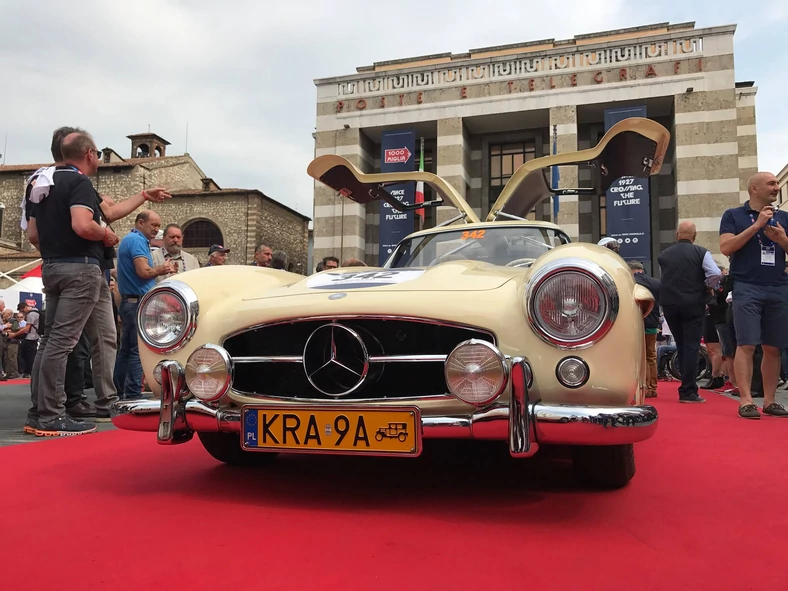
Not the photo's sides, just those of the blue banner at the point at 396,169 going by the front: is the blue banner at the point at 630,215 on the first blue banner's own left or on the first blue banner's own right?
on the first blue banner's own left

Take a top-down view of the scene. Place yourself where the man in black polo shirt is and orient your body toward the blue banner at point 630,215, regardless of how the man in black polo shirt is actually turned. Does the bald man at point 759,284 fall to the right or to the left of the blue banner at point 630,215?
right

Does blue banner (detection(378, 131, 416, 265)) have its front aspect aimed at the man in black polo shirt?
yes

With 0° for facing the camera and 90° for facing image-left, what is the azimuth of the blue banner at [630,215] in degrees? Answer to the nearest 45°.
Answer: approximately 0°

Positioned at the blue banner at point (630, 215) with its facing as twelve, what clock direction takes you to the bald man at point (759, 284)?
The bald man is roughly at 12 o'clock from the blue banner.

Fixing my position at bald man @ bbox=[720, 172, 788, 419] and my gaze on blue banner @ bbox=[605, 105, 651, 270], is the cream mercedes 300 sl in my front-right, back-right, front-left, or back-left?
back-left

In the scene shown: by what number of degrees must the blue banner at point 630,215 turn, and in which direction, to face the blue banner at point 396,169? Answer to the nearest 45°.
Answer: approximately 90° to its right

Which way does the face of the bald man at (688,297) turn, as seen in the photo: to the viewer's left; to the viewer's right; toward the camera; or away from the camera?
away from the camera
